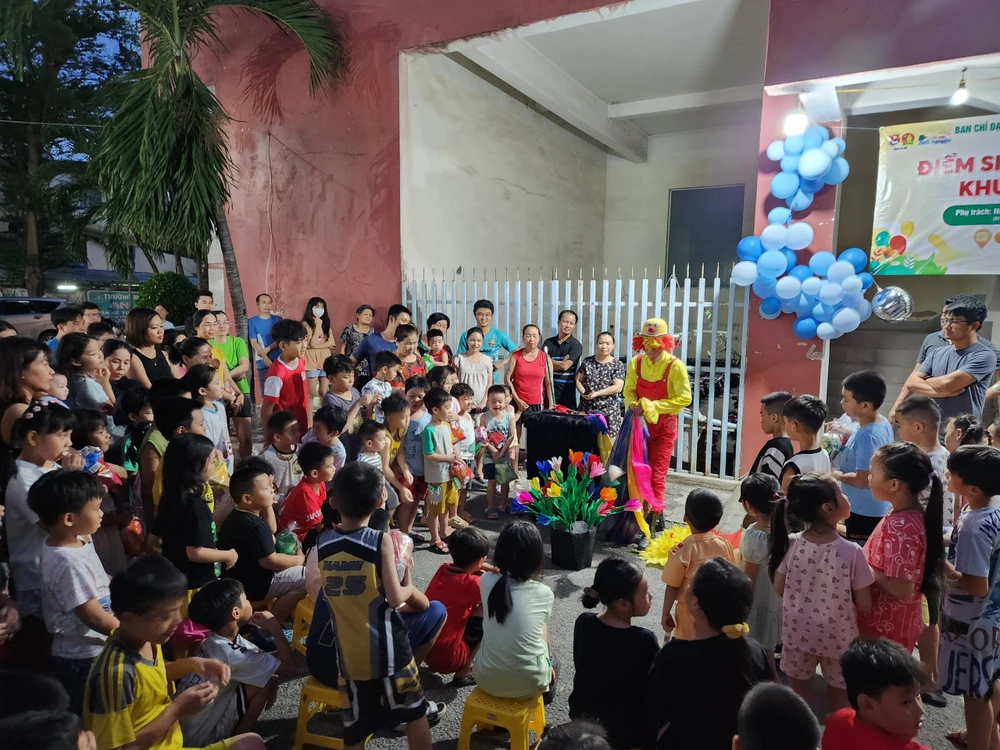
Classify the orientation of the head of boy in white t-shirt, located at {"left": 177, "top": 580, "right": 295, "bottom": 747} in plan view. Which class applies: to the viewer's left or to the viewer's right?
to the viewer's right

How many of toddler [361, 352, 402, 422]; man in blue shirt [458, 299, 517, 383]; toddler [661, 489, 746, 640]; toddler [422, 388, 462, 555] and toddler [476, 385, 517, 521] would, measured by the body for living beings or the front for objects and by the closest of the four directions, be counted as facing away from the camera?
1

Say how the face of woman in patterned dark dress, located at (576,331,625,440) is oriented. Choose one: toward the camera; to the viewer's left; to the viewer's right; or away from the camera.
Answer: toward the camera

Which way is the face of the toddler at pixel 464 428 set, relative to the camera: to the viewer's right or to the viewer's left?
to the viewer's right

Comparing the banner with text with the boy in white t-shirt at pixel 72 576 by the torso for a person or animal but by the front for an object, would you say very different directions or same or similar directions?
very different directions

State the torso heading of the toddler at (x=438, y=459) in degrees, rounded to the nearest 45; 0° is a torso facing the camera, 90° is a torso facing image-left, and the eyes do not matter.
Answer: approximately 315°

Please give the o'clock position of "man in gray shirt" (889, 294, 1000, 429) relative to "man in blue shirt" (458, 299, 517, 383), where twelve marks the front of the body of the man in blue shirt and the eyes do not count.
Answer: The man in gray shirt is roughly at 10 o'clock from the man in blue shirt.

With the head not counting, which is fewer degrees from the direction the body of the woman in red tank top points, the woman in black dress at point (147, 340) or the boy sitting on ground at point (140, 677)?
the boy sitting on ground

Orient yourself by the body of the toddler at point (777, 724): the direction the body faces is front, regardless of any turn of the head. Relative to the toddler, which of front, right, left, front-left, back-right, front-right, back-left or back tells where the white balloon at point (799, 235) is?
front

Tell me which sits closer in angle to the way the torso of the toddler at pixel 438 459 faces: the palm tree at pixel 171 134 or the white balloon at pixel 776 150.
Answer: the white balloon

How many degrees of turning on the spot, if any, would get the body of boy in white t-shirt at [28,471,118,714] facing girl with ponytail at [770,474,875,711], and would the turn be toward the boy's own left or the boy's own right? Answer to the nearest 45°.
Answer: approximately 45° to the boy's own right

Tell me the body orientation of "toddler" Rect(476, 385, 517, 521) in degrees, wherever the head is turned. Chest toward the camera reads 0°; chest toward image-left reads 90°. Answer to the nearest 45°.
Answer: approximately 0°

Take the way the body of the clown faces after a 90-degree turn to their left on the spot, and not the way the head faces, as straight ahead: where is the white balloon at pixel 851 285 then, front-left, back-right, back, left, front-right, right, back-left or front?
left

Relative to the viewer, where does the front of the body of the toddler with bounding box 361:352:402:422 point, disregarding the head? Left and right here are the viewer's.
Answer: facing the viewer and to the right of the viewer
